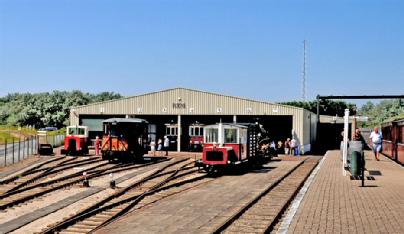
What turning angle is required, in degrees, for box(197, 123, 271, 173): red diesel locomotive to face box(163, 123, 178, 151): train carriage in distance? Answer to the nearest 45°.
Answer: approximately 135° to its right

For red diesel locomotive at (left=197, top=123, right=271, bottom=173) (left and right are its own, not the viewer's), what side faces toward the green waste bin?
left

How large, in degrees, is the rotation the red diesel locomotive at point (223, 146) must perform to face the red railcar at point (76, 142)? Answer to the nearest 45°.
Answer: approximately 90° to its right

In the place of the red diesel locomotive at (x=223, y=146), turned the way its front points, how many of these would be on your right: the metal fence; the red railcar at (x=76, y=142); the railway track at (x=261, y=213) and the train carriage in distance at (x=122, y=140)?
3

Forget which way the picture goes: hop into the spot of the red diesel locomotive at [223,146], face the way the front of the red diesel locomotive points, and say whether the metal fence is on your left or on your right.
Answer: on your right

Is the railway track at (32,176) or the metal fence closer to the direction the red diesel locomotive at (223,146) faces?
the railway track

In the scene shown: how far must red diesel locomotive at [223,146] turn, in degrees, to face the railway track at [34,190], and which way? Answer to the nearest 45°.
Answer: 0° — it already faces it

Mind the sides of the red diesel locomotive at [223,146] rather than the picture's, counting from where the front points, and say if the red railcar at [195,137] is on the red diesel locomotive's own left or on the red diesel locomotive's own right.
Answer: on the red diesel locomotive's own right

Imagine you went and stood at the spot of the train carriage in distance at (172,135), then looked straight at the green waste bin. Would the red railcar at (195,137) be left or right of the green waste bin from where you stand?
left

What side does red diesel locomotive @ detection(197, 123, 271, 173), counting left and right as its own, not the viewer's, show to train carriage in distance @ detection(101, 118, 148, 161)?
right

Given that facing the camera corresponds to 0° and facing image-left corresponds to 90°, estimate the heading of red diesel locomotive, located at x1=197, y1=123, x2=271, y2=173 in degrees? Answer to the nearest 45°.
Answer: approximately 45°
